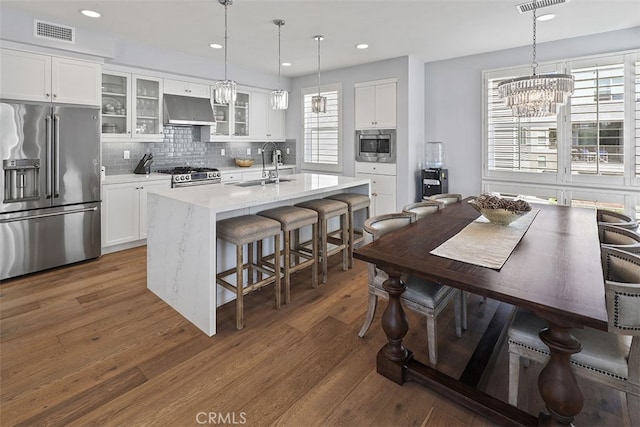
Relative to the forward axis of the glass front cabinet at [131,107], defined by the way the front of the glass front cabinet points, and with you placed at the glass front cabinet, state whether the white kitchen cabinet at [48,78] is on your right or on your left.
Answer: on your right

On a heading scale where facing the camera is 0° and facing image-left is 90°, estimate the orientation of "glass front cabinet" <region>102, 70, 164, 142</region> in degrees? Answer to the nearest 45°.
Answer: approximately 315°

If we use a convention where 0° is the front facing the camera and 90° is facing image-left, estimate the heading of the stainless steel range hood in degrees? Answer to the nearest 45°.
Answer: approximately 315°

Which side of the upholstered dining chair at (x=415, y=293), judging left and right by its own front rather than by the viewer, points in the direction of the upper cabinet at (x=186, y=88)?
back

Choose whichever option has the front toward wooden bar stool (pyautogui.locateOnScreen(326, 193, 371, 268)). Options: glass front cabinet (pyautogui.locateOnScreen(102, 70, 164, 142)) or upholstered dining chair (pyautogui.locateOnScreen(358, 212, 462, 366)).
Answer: the glass front cabinet
